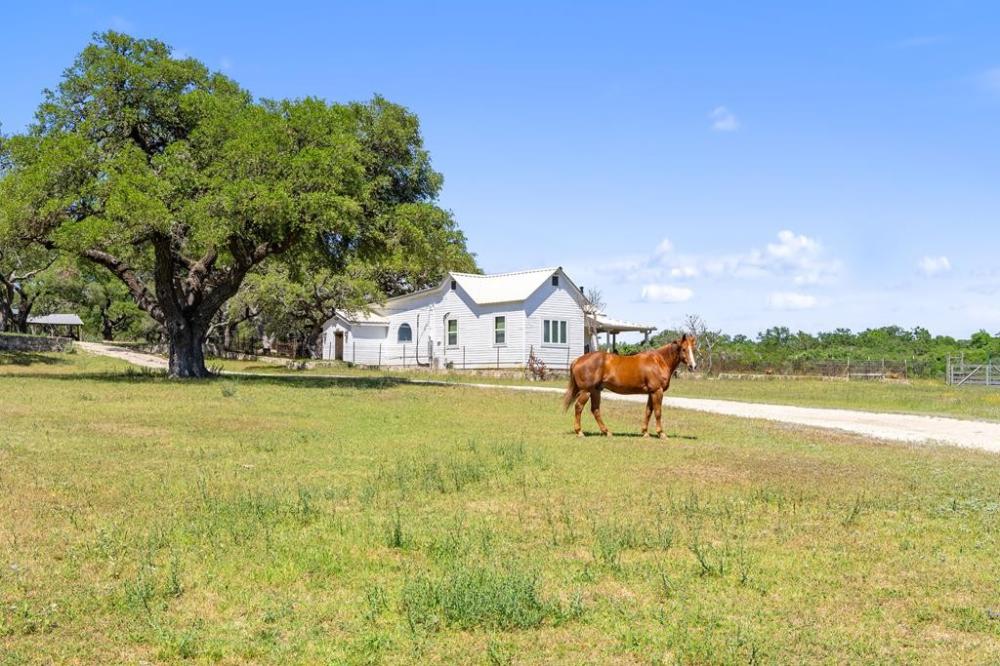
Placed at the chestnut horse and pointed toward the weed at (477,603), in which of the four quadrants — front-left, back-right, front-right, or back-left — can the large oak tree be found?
back-right

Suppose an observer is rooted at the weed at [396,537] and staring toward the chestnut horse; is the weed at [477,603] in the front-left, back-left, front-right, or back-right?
back-right

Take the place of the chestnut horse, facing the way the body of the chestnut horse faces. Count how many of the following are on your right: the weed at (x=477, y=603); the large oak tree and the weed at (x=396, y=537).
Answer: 2

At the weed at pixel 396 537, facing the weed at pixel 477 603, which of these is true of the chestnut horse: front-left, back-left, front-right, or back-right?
back-left

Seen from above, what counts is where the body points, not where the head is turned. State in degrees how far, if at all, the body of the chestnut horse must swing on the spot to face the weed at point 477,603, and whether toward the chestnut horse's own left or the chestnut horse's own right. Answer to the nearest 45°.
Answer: approximately 90° to the chestnut horse's own right

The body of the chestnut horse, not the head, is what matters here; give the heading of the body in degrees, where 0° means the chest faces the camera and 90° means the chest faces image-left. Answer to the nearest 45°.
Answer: approximately 270°

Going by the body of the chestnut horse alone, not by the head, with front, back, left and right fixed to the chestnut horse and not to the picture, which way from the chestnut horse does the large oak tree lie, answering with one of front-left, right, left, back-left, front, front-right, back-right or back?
back-left

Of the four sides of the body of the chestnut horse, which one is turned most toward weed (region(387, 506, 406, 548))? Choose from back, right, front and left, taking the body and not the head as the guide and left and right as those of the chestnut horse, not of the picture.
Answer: right
